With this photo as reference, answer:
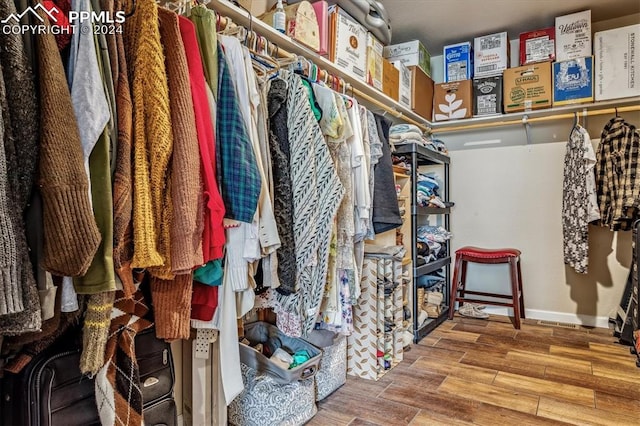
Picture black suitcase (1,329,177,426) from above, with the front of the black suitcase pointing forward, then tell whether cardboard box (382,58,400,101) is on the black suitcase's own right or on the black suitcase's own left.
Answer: on the black suitcase's own left

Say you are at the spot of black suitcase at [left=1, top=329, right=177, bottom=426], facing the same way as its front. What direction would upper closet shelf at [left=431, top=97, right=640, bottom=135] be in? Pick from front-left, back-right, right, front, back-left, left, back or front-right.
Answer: front-left

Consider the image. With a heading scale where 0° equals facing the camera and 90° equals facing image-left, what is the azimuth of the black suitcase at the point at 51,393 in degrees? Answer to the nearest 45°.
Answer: approximately 315°

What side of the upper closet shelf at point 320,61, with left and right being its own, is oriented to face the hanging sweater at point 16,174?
right

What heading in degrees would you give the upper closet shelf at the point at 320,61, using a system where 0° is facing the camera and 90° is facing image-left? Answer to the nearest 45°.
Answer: approximately 315°

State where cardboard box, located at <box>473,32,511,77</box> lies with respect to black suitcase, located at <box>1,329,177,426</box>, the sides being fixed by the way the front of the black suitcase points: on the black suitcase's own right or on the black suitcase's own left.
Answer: on the black suitcase's own left

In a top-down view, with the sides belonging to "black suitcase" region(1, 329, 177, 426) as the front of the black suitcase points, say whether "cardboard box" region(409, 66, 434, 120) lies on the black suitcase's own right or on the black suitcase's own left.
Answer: on the black suitcase's own left

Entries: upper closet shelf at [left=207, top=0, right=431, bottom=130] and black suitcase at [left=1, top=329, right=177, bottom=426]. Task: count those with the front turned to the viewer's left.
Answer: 0
